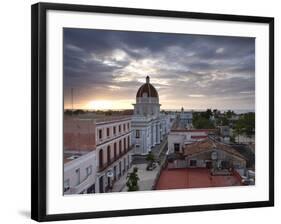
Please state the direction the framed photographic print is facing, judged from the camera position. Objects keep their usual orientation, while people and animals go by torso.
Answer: facing the viewer and to the right of the viewer
